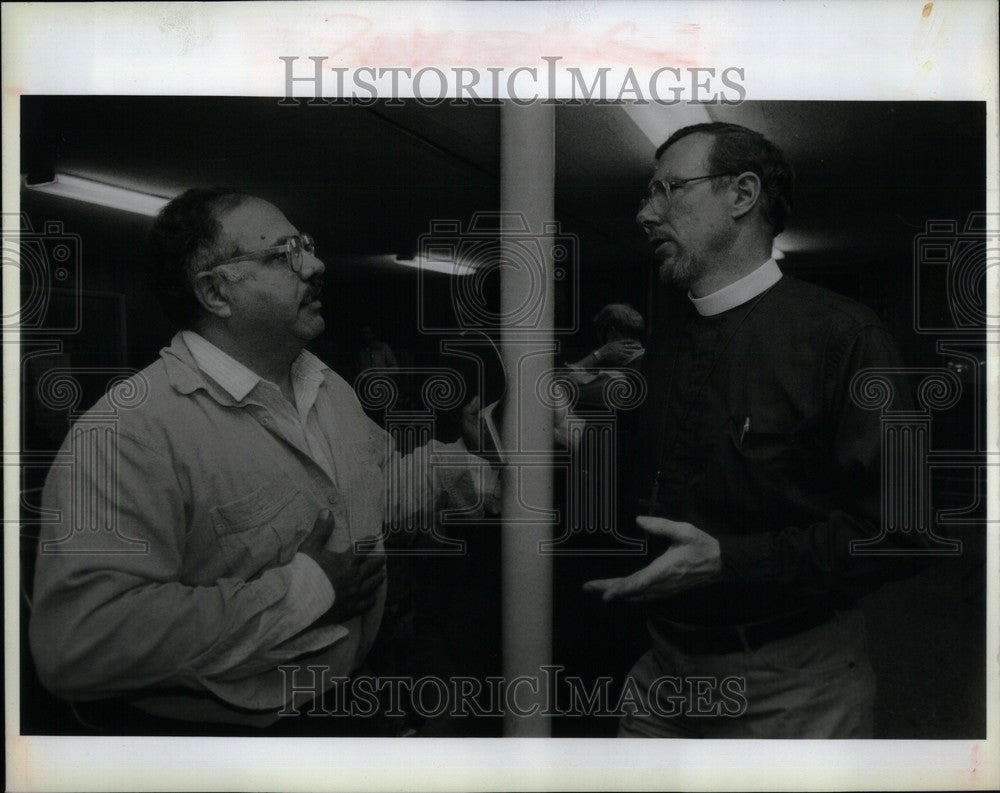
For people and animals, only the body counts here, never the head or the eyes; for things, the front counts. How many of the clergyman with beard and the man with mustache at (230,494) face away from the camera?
0

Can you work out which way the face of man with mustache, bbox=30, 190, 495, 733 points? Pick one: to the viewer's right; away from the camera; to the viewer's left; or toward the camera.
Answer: to the viewer's right

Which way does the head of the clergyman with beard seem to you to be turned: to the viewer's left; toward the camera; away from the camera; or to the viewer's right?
to the viewer's left

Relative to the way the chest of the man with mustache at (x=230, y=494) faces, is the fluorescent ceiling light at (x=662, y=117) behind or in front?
in front

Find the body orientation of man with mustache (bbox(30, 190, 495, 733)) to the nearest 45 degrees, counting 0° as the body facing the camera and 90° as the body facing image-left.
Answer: approximately 315°

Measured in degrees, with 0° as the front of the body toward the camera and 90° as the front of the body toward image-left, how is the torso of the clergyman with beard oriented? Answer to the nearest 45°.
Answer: approximately 45°
